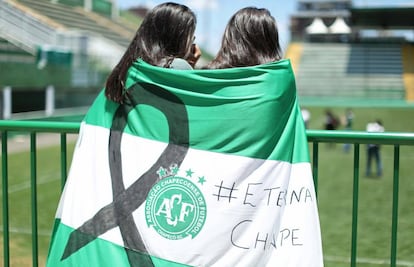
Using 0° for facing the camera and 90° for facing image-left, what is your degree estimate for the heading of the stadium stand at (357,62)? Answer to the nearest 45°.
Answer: approximately 0°

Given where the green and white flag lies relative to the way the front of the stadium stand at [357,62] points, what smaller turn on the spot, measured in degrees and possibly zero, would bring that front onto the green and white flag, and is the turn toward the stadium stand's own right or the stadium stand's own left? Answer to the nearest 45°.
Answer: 0° — it already faces it
